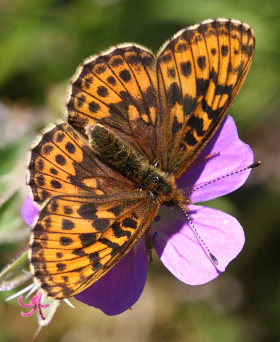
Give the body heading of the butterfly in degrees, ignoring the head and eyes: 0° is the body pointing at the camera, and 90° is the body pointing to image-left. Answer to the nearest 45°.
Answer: approximately 315°
